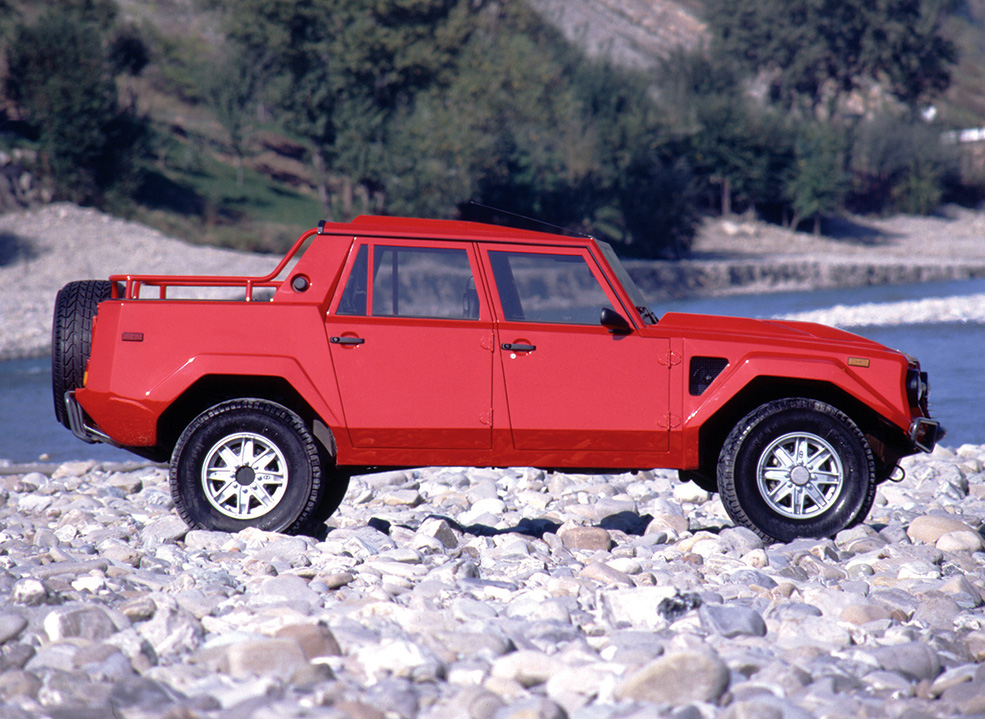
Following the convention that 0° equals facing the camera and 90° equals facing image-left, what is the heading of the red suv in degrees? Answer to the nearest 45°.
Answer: approximately 270°

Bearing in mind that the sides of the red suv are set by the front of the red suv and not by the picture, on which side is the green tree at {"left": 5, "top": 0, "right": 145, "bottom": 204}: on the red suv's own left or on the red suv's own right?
on the red suv's own left

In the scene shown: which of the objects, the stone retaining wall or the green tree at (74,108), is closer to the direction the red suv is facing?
the stone retaining wall

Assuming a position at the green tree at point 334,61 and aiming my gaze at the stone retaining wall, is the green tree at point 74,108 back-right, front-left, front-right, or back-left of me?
back-right

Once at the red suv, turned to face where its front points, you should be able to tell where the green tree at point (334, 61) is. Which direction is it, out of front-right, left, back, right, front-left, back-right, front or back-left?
left

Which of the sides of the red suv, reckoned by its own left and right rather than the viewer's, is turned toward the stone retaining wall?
left
